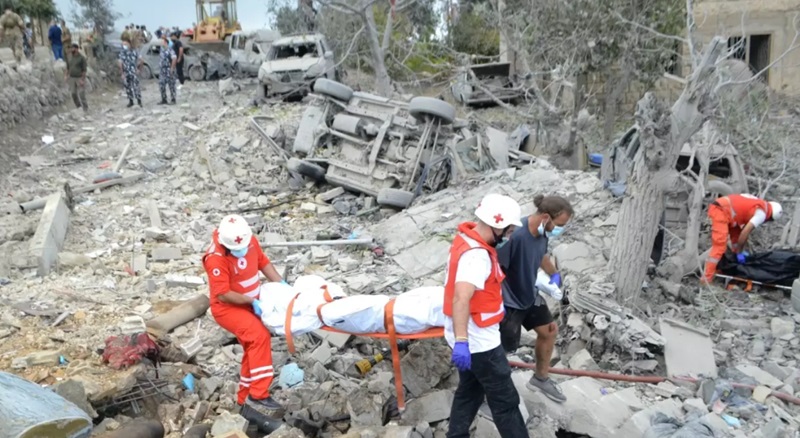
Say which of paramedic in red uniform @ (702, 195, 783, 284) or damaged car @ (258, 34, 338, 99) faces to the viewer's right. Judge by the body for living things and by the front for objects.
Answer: the paramedic in red uniform

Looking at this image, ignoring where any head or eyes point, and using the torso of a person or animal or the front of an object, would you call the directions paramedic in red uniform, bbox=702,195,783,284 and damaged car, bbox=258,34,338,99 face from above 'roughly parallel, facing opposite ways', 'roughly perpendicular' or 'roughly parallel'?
roughly perpendicular

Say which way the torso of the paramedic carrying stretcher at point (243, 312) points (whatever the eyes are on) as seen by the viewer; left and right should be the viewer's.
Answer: facing the viewer and to the right of the viewer

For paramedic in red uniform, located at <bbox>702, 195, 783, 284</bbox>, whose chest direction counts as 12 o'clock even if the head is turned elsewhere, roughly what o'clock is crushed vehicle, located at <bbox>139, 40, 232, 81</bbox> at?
The crushed vehicle is roughly at 7 o'clock from the paramedic in red uniform.

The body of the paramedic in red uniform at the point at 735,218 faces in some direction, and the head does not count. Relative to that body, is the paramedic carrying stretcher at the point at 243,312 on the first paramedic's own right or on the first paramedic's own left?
on the first paramedic's own right

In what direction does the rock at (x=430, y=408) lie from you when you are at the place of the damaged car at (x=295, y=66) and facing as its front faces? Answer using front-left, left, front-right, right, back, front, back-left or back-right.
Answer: front-left
